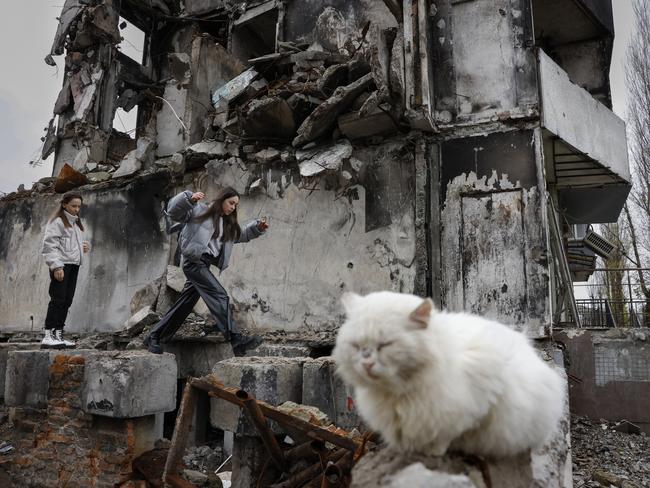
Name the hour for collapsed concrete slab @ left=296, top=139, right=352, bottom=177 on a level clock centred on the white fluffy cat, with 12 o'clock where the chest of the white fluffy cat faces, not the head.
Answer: The collapsed concrete slab is roughly at 4 o'clock from the white fluffy cat.

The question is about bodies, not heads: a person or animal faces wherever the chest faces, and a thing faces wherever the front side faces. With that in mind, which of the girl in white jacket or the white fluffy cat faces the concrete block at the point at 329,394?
the girl in white jacket

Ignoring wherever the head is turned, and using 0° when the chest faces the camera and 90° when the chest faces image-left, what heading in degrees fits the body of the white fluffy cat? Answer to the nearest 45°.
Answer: approximately 45°

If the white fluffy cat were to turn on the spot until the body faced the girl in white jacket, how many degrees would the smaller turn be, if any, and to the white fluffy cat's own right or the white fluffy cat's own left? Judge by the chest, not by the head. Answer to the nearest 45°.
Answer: approximately 90° to the white fluffy cat's own right

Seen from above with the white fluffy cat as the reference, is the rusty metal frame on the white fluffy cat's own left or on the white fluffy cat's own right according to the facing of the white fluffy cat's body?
on the white fluffy cat's own right

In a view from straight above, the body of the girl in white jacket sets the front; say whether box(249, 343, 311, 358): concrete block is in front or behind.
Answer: in front

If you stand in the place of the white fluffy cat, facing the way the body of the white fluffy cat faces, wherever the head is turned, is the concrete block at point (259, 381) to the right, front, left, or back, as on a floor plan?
right

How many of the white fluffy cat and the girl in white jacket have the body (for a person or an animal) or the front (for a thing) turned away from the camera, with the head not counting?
0

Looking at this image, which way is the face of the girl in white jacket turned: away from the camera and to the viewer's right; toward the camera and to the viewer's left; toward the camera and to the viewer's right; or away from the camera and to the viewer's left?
toward the camera and to the viewer's right

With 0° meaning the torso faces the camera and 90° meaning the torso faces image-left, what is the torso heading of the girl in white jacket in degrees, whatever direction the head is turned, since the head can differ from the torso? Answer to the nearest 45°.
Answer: approximately 315°

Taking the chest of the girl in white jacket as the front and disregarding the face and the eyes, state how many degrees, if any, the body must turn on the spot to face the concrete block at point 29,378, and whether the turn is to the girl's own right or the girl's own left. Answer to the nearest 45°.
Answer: approximately 45° to the girl's own right
